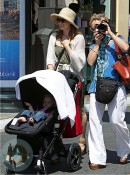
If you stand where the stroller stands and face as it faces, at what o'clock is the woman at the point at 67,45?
The woman is roughly at 5 o'clock from the stroller.

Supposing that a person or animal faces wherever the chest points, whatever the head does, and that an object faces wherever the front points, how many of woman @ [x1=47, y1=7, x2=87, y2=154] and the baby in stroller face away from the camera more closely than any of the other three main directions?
0

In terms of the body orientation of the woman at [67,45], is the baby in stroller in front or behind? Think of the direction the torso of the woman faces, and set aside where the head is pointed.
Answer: in front

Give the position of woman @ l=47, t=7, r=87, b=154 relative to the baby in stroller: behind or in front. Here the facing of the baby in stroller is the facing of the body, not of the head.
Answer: behind

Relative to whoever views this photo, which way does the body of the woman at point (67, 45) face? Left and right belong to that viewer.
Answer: facing the viewer and to the left of the viewer

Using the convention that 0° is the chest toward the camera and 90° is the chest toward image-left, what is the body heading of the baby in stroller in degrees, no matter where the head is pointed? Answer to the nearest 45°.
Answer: approximately 45°

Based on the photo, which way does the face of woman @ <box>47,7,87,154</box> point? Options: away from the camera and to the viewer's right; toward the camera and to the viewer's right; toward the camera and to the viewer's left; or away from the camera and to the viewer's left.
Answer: toward the camera and to the viewer's left

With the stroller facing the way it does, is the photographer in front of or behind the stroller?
behind

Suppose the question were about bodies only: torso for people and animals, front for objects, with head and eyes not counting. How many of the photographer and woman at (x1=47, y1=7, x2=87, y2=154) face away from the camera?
0

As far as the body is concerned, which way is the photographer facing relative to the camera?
toward the camera

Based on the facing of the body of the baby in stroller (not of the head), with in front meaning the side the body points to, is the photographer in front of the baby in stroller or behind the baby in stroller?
behind
